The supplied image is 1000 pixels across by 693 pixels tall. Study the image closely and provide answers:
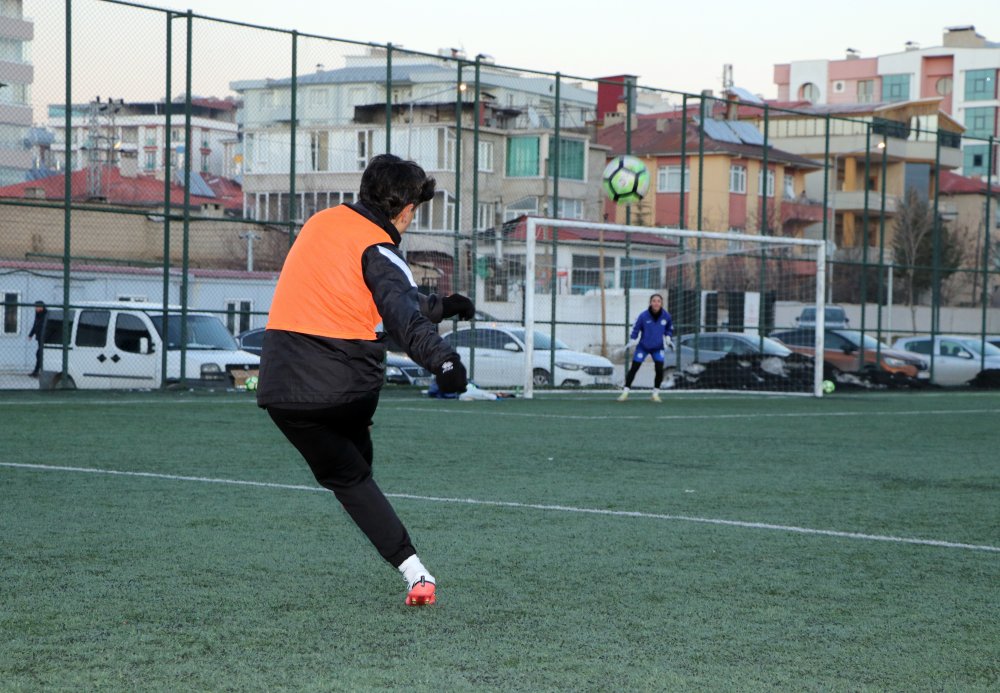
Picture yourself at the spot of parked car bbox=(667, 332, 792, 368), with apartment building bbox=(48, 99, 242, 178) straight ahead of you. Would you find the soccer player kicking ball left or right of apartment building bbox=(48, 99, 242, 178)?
left

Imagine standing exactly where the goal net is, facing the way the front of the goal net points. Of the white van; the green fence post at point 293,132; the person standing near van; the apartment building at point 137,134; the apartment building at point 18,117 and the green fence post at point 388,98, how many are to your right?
6

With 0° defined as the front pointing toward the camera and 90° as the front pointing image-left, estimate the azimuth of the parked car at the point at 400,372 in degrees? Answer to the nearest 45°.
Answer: approximately 315°

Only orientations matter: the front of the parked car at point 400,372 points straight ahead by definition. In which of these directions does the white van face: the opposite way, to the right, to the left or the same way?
the same way

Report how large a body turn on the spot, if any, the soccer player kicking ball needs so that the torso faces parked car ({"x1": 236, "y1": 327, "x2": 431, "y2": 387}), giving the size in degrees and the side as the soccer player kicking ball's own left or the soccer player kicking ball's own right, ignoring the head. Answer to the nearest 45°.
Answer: approximately 45° to the soccer player kicking ball's own left

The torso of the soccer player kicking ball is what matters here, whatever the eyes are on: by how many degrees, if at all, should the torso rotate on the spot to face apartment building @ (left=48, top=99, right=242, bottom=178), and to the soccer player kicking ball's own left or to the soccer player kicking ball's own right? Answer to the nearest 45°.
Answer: approximately 45° to the soccer player kicking ball's own left

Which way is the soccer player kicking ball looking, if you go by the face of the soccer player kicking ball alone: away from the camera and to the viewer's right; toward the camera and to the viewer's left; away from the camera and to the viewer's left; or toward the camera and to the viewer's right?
away from the camera and to the viewer's right

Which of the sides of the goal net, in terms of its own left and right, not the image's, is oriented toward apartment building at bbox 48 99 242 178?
back
